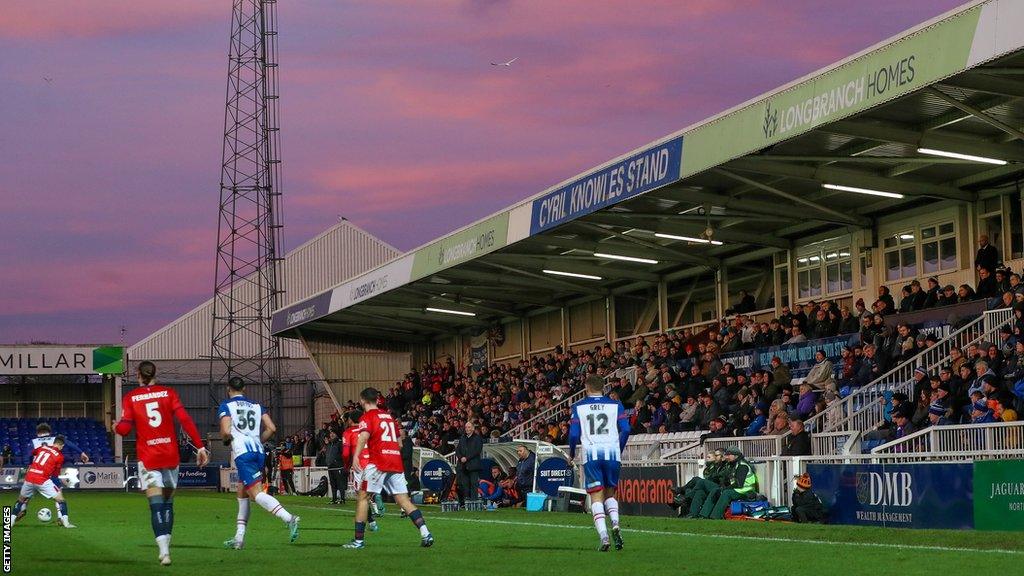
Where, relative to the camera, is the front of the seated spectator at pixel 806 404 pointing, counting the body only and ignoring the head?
to the viewer's left

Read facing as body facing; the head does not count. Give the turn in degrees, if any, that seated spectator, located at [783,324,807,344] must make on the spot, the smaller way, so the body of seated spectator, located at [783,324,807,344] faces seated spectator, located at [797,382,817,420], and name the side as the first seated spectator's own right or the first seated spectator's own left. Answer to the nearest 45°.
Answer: approximately 45° to the first seated spectator's own left

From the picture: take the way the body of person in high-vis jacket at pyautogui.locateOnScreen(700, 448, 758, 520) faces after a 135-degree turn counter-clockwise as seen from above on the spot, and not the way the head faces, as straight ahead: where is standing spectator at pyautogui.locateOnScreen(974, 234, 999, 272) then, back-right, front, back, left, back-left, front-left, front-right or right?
left

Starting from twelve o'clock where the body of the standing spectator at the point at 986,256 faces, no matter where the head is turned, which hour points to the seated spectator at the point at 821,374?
The seated spectator is roughly at 2 o'clock from the standing spectator.

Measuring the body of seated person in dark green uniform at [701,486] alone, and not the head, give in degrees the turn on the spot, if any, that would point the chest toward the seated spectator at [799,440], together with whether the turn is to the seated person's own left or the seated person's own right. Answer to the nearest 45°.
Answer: approximately 180°

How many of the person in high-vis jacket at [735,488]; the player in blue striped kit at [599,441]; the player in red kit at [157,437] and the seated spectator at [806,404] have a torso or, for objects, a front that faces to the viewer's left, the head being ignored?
2

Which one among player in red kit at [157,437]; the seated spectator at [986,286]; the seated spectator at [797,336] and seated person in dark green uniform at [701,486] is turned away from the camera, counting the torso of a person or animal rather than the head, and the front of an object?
the player in red kit

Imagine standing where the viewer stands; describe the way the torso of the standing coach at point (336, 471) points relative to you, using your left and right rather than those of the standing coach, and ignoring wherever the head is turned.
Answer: facing the viewer and to the left of the viewer

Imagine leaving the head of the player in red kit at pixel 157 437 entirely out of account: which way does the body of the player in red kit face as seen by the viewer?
away from the camera

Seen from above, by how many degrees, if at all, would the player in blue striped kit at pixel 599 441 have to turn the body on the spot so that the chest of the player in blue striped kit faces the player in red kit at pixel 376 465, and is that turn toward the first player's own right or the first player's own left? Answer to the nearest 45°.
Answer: approximately 90° to the first player's own left

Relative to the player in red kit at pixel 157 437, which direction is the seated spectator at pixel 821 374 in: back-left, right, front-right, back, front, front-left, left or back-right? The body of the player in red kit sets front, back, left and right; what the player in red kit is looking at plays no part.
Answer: front-right

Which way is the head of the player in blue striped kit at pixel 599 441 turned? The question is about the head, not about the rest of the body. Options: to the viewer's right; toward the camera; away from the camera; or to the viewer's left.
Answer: away from the camera

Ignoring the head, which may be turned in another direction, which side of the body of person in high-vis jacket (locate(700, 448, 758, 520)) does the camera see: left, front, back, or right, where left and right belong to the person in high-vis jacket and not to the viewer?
left

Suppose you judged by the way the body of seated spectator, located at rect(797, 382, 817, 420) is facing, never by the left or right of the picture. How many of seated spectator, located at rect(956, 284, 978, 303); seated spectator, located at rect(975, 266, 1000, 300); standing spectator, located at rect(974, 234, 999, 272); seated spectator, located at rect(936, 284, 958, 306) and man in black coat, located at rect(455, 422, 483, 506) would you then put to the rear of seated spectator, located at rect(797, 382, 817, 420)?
4

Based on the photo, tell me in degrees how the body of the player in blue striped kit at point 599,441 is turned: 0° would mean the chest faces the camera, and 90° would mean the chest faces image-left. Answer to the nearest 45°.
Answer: approximately 180°

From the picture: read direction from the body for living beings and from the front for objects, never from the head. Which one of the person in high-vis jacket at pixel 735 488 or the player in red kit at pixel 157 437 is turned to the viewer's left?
the person in high-vis jacket
